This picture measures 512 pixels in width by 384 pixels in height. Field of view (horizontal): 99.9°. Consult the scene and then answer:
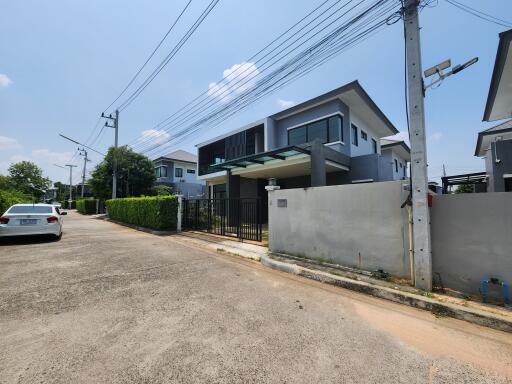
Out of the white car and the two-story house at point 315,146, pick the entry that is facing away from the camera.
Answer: the white car

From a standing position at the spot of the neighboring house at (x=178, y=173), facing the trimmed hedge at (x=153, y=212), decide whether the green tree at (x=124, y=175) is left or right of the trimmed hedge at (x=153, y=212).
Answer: right

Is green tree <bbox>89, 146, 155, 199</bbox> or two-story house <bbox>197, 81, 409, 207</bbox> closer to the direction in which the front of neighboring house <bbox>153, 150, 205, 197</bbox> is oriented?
the green tree

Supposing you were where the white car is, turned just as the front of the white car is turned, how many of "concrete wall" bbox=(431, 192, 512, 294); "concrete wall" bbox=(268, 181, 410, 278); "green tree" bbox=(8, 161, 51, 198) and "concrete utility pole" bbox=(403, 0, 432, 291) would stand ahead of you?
1

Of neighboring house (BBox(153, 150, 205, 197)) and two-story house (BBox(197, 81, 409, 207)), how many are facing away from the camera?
0

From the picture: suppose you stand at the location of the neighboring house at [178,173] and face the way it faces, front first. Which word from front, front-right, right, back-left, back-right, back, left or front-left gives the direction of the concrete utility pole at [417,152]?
front-left

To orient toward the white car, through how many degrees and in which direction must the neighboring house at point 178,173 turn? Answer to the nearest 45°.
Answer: approximately 45° to its left

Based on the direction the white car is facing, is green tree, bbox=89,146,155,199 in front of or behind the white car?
in front

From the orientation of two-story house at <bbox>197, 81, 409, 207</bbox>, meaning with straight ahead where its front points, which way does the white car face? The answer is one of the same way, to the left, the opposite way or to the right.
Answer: to the right

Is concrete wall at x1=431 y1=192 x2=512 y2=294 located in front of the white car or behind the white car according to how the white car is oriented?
behind

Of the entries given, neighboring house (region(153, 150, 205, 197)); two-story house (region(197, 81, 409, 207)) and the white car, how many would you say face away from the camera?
1

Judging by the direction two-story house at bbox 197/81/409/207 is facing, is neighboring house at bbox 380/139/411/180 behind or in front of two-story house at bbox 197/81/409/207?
behind

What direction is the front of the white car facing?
away from the camera

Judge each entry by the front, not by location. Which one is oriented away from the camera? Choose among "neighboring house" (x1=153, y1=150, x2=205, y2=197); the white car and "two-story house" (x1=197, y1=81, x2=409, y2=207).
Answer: the white car

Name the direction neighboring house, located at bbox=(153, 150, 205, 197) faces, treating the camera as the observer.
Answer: facing the viewer and to the left of the viewer
